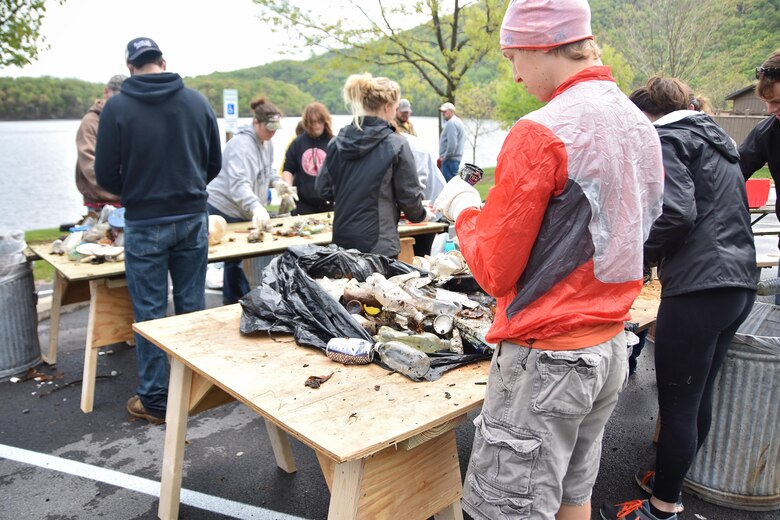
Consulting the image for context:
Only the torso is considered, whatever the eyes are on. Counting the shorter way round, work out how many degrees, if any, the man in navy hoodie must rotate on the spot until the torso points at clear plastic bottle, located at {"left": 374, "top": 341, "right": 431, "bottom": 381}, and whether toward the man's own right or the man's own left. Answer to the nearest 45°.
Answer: approximately 135° to the man's own right

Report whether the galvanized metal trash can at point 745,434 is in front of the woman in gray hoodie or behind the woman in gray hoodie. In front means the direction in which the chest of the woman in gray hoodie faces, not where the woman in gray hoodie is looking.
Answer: in front

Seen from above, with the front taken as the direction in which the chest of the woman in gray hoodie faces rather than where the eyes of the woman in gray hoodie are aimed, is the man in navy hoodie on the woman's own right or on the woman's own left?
on the woman's own right

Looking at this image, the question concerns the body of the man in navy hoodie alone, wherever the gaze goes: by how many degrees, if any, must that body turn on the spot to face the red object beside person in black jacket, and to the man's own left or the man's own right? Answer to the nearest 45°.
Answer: approximately 90° to the man's own right

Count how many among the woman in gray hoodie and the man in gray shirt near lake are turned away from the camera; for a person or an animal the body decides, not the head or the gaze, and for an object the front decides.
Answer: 0

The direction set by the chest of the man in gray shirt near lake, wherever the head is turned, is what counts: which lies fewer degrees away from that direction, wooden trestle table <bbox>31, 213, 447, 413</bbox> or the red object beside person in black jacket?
the wooden trestle table

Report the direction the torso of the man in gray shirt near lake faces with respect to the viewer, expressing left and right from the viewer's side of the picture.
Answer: facing to the left of the viewer

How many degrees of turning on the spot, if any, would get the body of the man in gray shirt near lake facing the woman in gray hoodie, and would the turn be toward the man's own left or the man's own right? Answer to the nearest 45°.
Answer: approximately 90° to the man's own left

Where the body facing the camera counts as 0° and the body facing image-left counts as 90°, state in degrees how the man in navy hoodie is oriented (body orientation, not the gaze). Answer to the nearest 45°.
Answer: approximately 180°

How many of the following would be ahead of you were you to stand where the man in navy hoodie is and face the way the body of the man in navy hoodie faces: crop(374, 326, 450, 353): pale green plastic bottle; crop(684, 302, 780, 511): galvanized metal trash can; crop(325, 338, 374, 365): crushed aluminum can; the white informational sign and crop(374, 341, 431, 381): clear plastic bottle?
1

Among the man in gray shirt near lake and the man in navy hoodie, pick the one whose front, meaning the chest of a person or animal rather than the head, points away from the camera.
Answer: the man in navy hoodie

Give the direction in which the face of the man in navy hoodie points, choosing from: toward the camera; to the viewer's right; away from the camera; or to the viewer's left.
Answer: away from the camera

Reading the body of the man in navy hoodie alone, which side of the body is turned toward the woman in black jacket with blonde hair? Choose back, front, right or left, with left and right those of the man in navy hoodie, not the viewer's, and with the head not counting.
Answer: right

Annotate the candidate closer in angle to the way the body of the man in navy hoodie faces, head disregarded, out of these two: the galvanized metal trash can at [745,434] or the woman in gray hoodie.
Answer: the woman in gray hoodie

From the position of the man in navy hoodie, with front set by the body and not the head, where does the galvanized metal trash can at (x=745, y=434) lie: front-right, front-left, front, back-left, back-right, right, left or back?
back-right
